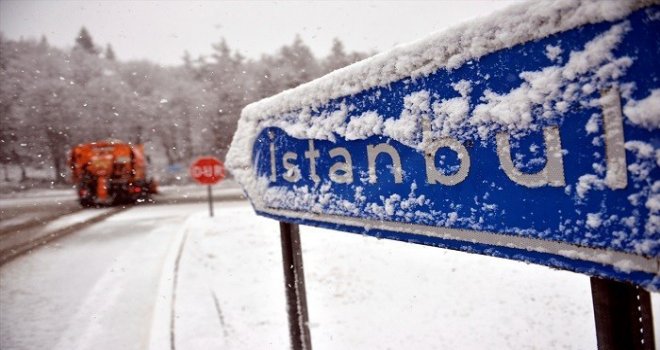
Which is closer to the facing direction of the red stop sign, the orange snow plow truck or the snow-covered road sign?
the snow-covered road sign

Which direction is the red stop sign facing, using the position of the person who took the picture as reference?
facing the viewer

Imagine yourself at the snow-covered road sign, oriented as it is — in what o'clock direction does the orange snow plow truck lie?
The orange snow plow truck is roughly at 3 o'clock from the snow-covered road sign.

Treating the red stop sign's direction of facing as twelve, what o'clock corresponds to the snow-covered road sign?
The snow-covered road sign is roughly at 12 o'clock from the red stop sign.

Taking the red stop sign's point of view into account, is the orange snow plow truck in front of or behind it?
behind

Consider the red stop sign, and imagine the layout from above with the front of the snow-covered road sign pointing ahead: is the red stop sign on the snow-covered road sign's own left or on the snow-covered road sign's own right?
on the snow-covered road sign's own right

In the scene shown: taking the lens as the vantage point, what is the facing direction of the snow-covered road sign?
facing the viewer and to the left of the viewer

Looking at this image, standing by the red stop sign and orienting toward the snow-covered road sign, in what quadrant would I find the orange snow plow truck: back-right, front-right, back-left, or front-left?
back-right
